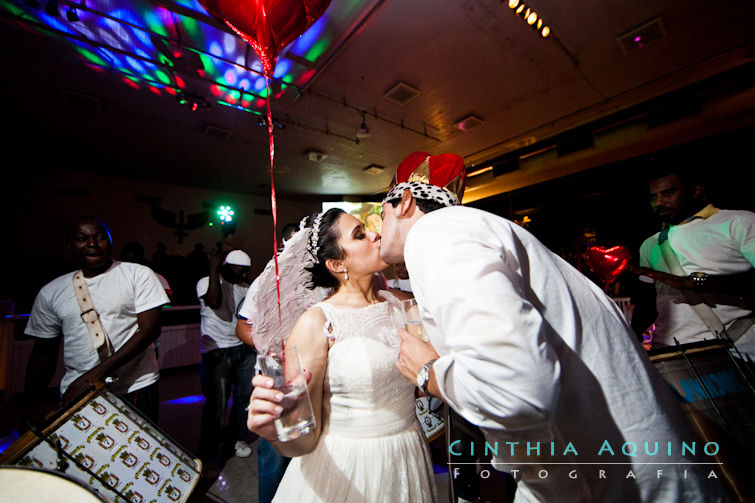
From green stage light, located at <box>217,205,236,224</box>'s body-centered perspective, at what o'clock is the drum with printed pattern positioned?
The drum with printed pattern is roughly at 12 o'clock from the green stage light.

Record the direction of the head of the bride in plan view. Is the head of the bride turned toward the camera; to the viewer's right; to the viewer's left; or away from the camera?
to the viewer's right

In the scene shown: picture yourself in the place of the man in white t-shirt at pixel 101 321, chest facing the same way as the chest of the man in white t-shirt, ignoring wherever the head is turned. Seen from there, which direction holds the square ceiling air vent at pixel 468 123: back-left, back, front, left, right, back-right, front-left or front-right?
left

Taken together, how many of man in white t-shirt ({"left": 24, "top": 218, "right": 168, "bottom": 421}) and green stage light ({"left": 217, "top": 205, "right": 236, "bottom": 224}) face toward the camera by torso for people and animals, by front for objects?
2

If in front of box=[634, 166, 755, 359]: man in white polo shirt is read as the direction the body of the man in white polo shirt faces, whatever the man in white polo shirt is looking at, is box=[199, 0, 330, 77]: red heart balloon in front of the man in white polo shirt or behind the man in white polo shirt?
in front

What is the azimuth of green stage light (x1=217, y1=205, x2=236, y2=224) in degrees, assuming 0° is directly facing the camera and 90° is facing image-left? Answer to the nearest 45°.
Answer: approximately 0°
